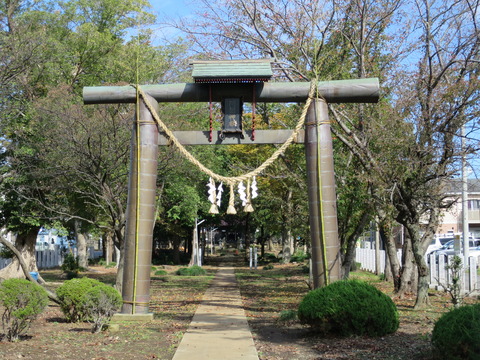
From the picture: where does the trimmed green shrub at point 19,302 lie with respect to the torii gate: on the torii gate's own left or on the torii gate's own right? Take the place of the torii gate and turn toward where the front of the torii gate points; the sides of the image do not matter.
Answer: on the torii gate's own right

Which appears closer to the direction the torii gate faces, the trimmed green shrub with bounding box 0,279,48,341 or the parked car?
the trimmed green shrub

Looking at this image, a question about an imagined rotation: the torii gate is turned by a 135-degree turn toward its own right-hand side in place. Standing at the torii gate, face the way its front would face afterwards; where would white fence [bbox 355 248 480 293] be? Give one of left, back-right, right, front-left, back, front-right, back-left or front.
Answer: right

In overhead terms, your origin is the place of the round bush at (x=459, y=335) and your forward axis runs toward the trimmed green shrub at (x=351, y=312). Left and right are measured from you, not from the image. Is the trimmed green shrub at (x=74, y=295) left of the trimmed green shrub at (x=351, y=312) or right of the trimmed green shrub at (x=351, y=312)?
left

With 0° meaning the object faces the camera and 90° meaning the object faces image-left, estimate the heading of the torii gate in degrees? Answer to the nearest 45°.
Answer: approximately 0°

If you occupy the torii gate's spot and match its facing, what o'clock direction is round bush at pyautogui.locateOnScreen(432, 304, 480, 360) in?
The round bush is roughly at 11 o'clock from the torii gate.

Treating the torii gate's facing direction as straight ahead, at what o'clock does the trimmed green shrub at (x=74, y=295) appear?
The trimmed green shrub is roughly at 3 o'clock from the torii gate.
